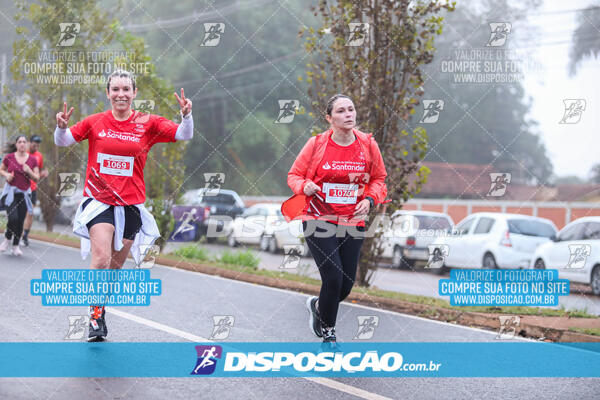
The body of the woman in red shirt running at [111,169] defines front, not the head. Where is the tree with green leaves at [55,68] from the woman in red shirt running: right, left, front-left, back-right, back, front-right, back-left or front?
back

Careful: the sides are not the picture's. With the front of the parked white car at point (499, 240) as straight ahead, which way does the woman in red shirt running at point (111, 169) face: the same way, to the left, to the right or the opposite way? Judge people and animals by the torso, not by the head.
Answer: the opposite way

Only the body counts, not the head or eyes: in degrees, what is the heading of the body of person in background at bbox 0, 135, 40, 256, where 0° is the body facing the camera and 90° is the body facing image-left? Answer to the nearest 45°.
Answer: approximately 0°

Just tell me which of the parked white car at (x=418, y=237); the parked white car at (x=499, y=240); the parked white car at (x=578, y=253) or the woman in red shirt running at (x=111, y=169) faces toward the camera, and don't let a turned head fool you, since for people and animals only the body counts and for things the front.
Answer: the woman in red shirt running

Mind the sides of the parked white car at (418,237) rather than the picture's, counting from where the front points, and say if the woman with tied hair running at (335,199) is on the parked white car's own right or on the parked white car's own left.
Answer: on the parked white car's own left

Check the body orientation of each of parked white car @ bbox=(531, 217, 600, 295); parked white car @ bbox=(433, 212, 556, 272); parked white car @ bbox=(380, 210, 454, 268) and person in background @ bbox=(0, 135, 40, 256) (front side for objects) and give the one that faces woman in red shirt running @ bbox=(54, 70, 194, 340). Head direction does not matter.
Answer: the person in background

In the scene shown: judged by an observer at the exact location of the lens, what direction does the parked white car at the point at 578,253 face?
facing away from the viewer and to the left of the viewer

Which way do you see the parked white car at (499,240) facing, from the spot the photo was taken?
facing away from the viewer and to the left of the viewer

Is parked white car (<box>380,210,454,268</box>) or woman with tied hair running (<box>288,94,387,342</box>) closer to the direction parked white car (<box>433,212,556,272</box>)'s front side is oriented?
the parked white car
